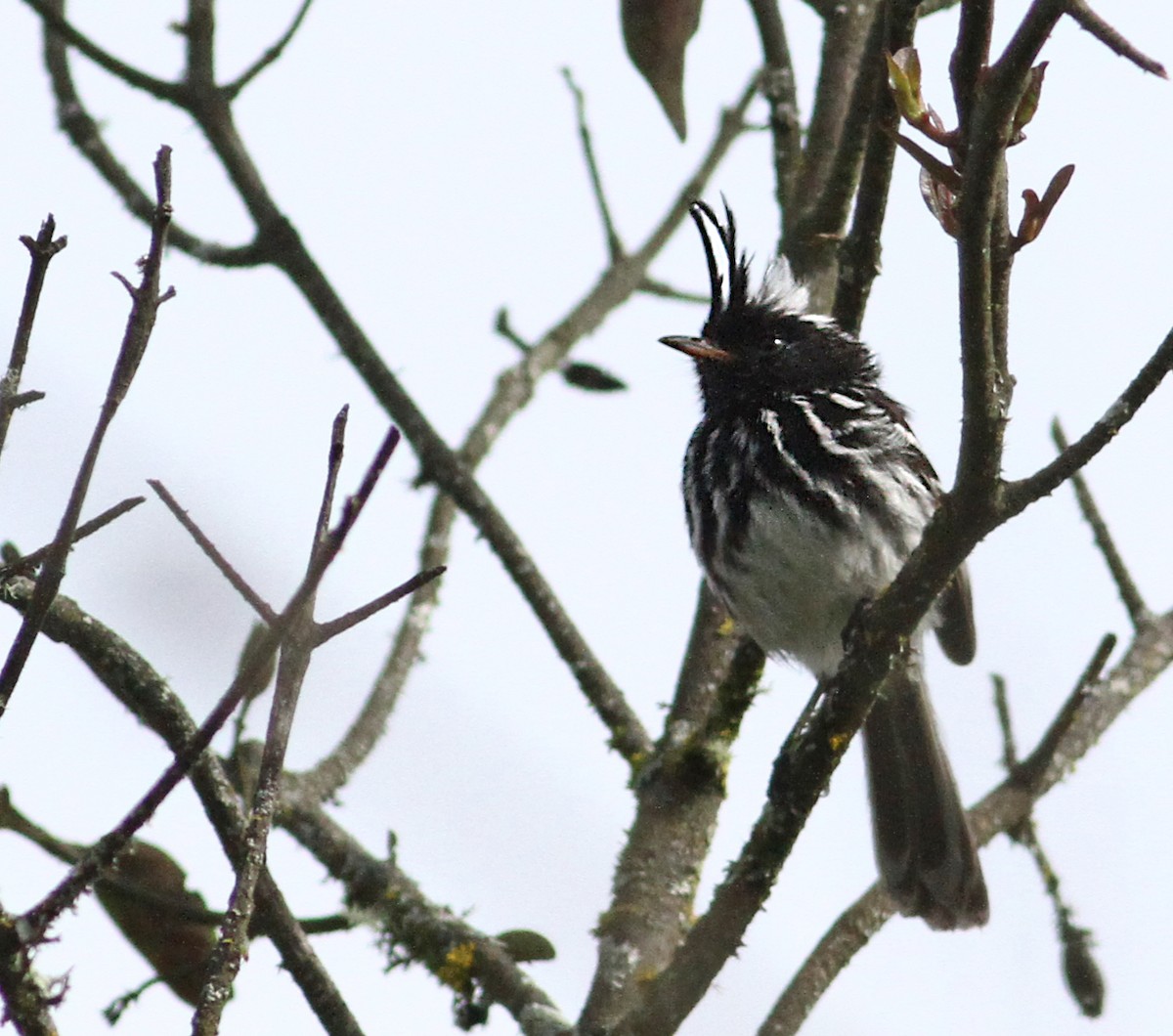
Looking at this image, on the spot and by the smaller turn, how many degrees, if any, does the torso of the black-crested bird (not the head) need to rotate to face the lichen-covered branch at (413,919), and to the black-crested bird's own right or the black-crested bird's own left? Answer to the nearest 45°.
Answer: approximately 45° to the black-crested bird's own right

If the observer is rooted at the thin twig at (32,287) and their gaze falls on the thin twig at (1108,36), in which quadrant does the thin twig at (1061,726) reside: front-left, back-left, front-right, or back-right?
front-left

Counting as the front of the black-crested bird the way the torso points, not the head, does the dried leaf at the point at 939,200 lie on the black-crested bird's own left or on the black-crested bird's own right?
on the black-crested bird's own left

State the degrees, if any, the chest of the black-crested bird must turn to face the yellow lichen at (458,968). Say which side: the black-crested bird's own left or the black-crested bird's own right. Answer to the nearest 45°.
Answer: approximately 45° to the black-crested bird's own right

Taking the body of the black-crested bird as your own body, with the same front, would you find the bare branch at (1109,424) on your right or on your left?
on your left

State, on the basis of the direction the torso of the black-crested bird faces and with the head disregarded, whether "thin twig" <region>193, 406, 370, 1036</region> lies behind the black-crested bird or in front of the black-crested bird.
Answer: in front

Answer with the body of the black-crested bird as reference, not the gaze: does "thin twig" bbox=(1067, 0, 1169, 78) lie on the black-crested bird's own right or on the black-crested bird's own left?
on the black-crested bird's own left

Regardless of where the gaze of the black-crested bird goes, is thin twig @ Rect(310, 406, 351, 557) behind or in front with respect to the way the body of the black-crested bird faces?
in front

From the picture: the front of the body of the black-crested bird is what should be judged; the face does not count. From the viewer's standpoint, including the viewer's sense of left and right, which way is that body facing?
facing the viewer and to the left of the viewer
